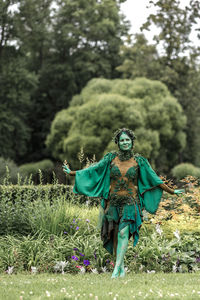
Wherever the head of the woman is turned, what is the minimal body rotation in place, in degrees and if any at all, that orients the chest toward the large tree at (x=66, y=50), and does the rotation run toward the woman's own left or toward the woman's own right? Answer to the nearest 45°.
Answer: approximately 180°

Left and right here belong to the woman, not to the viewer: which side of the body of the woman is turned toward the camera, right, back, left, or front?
front

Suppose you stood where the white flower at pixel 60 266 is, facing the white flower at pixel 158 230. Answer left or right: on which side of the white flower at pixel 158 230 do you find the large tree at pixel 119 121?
left

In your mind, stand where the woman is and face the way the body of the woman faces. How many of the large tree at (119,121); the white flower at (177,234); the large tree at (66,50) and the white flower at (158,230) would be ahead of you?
0

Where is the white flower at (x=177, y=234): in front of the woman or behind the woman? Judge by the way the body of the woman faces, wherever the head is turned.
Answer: behind

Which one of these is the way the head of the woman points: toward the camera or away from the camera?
toward the camera

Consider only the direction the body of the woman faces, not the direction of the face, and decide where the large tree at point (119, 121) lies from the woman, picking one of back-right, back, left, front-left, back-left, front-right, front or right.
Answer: back

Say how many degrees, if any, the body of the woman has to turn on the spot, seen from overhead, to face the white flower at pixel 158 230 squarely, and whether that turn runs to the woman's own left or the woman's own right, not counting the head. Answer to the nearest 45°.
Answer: approximately 135° to the woman's own left

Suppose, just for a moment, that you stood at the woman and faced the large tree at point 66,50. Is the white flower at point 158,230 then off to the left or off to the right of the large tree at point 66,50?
right
